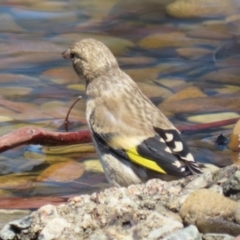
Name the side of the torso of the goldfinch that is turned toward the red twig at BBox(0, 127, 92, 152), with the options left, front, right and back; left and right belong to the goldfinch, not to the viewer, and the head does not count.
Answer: front

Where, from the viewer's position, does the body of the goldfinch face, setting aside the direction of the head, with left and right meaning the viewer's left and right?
facing away from the viewer and to the left of the viewer

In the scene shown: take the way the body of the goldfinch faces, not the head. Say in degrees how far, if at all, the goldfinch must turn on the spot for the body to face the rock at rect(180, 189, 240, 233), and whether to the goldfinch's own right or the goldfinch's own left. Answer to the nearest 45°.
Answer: approximately 135° to the goldfinch's own left

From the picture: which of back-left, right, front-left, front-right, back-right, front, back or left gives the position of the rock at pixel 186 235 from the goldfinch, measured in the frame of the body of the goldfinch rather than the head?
back-left

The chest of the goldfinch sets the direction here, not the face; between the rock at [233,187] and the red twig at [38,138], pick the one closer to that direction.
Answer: the red twig

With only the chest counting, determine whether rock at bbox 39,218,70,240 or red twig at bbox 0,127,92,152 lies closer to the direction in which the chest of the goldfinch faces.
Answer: the red twig

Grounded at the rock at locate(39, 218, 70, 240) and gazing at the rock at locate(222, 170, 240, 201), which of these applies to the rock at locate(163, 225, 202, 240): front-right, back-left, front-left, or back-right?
front-right
